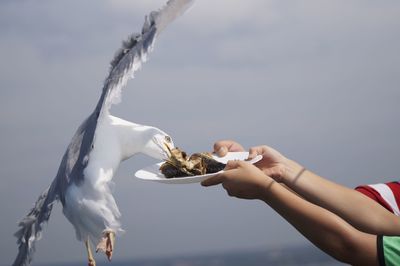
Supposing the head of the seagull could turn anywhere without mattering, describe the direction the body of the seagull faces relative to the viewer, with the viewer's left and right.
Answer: facing to the right of the viewer
